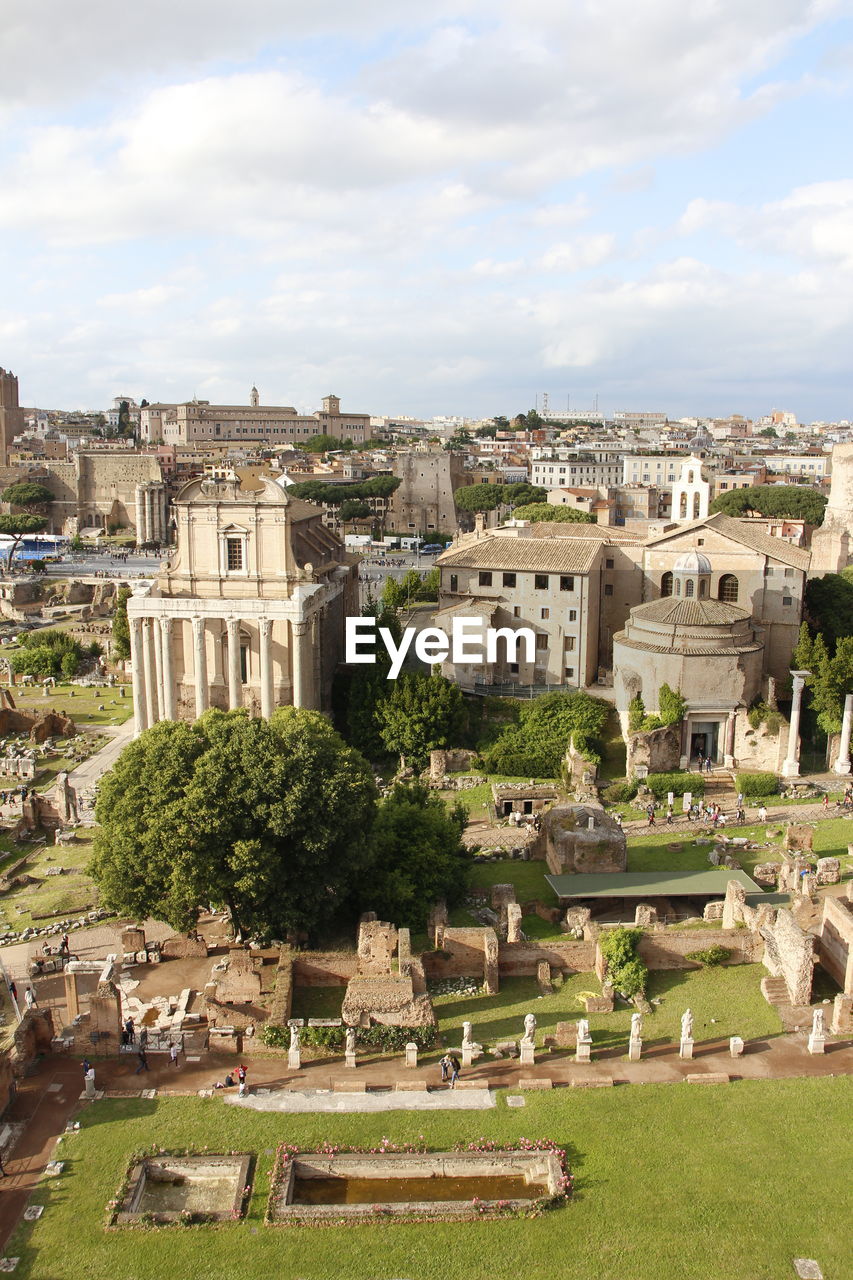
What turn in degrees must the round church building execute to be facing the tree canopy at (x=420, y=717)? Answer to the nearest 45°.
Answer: approximately 90° to its right

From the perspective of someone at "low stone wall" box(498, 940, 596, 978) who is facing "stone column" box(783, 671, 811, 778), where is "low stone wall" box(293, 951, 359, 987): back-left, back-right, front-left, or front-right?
back-left

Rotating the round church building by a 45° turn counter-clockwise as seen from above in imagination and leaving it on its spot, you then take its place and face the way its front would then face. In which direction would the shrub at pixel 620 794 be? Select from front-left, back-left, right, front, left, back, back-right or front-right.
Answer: right

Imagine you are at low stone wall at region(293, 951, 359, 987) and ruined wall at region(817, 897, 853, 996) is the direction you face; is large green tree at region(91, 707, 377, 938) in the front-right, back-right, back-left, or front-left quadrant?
back-left

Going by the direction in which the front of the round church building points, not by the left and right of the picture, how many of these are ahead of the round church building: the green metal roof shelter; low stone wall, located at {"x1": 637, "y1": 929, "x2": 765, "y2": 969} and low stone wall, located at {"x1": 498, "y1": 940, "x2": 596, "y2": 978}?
3

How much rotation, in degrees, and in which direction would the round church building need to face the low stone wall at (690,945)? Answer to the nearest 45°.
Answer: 0° — it already faces it

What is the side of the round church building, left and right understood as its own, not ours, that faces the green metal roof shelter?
front

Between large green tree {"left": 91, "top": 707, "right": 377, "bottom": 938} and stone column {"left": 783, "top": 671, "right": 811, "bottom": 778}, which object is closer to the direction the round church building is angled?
the large green tree

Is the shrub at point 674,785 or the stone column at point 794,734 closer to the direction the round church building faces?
the shrub

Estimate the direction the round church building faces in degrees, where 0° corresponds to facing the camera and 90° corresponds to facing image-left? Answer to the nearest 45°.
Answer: approximately 0°

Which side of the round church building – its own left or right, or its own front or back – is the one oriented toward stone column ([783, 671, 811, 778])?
left

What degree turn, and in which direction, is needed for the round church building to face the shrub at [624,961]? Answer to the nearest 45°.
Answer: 0° — it already faces it

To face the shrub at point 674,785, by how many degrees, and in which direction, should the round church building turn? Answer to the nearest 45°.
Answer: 0° — it already faces it
